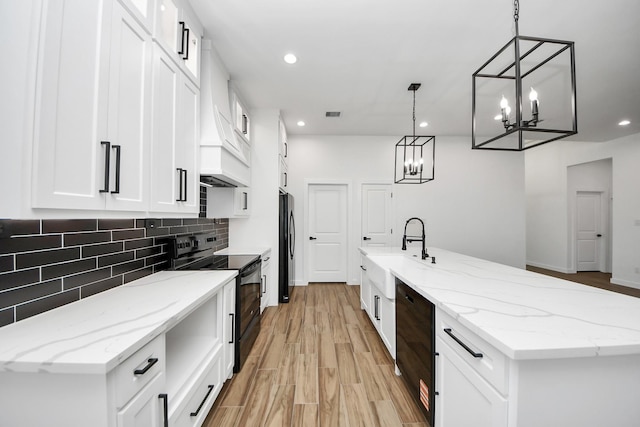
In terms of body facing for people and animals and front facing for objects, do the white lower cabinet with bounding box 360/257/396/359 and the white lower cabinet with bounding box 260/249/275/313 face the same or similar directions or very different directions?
very different directions

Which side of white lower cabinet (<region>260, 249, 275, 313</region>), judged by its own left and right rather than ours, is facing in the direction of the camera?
right

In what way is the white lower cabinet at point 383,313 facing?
to the viewer's left

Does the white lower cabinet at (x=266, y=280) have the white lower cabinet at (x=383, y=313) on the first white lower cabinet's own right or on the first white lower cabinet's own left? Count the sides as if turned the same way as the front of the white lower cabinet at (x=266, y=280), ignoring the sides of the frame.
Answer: on the first white lower cabinet's own right

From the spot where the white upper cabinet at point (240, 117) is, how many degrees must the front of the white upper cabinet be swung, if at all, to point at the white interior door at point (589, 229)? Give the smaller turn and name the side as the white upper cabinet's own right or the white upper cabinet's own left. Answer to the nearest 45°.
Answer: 0° — it already faces it

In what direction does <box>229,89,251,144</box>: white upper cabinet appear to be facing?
to the viewer's right

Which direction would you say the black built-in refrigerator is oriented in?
to the viewer's right

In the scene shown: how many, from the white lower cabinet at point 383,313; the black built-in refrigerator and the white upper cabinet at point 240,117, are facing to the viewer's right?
2
